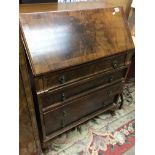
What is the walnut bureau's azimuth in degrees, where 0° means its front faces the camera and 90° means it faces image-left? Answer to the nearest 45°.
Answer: approximately 315°
